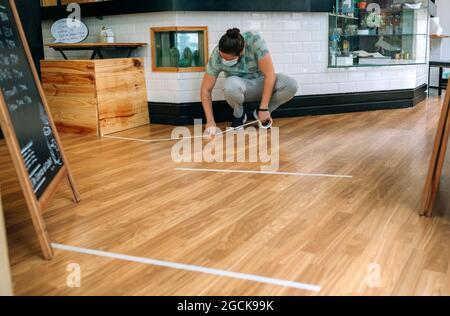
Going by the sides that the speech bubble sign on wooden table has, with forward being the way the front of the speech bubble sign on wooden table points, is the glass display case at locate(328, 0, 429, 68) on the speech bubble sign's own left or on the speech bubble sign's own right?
on the speech bubble sign's own left

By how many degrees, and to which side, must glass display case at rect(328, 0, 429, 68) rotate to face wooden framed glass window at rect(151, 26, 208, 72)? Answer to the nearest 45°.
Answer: approximately 45° to its right

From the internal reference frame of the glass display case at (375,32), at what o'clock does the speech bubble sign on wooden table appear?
The speech bubble sign on wooden table is roughly at 2 o'clock from the glass display case.

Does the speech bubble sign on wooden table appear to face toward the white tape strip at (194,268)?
yes

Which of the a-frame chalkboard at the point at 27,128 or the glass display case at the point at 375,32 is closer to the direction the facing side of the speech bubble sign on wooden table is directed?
the a-frame chalkboard

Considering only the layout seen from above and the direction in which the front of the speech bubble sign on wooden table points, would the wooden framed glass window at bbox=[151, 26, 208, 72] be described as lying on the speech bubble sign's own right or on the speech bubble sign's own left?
on the speech bubble sign's own left

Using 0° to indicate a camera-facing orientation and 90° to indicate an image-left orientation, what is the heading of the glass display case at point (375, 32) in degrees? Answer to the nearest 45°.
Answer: approximately 0°

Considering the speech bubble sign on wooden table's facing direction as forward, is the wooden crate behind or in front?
in front

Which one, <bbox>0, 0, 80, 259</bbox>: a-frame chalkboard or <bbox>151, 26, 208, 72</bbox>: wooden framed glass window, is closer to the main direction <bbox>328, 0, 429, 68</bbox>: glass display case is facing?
the a-frame chalkboard

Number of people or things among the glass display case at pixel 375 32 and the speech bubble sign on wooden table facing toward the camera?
2

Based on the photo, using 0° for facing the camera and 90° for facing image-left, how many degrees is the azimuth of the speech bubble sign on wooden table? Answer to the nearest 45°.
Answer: approximately 0°

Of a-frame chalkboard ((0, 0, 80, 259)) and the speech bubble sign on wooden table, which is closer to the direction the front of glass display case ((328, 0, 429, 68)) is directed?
the a-frame chalkboard
